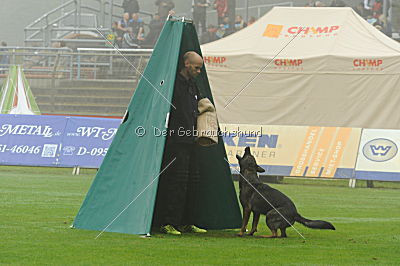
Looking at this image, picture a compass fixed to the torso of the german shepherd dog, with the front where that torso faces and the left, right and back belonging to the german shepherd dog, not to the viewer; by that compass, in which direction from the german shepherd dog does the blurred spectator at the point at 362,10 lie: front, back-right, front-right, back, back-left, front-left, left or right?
right

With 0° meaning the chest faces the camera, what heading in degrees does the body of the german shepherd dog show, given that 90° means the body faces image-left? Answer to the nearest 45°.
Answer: approximately 90°

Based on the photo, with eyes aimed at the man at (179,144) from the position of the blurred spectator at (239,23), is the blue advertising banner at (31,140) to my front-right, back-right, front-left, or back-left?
front-right

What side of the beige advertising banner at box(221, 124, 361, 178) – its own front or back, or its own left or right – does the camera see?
front

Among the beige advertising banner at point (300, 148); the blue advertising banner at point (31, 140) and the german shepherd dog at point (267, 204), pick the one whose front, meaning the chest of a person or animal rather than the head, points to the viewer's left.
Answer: the german shepherd dog

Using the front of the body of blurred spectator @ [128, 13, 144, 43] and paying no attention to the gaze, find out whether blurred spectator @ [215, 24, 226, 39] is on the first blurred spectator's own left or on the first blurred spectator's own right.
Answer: on the first blurred spectator's own left

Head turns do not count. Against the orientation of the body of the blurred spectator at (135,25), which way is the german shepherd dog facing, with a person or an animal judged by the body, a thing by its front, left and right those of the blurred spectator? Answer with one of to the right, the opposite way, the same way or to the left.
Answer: to the right

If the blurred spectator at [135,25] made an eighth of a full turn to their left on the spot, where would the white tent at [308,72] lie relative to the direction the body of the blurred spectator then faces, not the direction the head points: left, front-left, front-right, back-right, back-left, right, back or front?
front

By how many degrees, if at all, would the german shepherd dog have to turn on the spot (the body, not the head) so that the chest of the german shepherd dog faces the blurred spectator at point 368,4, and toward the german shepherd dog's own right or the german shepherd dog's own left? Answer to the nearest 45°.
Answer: approximately 90° to the german shepherd dog's own right

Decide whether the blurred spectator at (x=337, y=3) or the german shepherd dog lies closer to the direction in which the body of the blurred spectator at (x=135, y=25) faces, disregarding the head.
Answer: the german shepherd dog

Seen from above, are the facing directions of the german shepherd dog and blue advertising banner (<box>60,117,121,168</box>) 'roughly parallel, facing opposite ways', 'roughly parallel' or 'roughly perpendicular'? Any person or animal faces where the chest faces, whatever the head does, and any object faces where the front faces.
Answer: roughly perpendicular

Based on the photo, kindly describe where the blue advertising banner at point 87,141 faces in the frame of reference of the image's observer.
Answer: facing the viewer

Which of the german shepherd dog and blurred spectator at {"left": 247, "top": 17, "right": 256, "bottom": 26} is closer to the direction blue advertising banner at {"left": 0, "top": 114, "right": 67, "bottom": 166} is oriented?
the german shepherd dog
